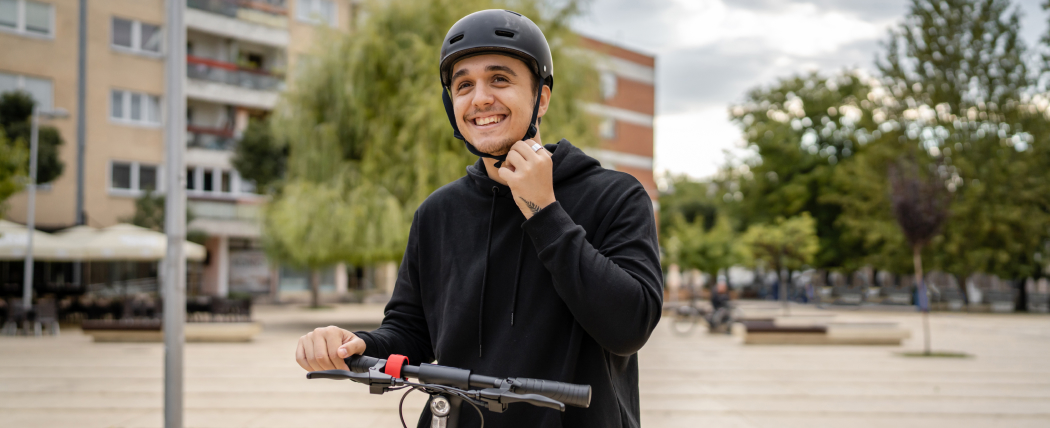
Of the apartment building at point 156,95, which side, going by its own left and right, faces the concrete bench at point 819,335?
front

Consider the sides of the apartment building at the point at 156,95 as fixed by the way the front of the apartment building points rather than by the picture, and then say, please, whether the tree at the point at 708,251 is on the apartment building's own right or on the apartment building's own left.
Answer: on the apartment building's own left

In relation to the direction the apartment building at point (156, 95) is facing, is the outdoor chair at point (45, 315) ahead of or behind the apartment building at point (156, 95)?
ahead

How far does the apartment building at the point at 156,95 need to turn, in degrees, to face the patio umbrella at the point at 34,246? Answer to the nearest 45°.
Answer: approximately 45° to its right

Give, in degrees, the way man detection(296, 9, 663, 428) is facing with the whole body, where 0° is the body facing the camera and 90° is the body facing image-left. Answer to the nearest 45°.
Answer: approximately 45°

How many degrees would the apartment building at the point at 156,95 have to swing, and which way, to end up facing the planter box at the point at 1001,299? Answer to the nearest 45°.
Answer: approximately 45° to its left

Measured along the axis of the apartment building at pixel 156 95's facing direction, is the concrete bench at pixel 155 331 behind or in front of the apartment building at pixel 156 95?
in front

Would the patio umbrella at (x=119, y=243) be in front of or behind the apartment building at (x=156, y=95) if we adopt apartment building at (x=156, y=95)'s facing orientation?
in front

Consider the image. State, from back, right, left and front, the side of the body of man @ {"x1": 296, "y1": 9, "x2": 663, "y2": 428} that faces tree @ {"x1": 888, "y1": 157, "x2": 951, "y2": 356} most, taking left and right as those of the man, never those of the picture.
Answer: back

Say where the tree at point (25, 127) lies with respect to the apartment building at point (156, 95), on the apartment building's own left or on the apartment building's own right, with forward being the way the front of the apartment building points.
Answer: on the apartment building's own right

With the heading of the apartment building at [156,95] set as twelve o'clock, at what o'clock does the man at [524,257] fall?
The man is roughly at 1 o'clock from the apartment building.

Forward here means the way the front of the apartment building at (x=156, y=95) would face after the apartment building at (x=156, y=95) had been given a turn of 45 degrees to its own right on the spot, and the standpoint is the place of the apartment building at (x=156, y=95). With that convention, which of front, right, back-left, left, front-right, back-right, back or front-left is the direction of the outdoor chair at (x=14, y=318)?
front

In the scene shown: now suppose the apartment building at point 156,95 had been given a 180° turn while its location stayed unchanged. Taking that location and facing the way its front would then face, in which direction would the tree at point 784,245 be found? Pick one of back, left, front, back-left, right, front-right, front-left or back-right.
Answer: back-right

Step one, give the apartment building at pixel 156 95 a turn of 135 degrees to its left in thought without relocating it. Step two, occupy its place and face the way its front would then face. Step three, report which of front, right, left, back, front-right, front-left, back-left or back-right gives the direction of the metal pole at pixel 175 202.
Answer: back
